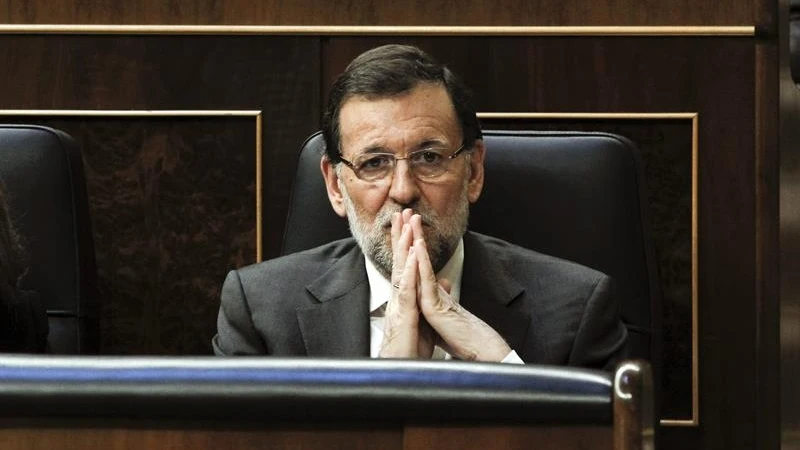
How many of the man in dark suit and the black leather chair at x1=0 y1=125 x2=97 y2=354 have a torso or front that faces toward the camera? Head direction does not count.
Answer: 2

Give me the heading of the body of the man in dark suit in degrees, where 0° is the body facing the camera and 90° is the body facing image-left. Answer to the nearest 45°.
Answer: approximately 0°

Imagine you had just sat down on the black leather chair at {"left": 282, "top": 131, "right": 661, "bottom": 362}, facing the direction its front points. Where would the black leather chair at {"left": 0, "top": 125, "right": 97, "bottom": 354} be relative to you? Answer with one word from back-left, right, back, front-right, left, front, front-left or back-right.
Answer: right

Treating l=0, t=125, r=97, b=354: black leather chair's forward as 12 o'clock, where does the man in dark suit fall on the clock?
The man in dark suit is roughly at 10 o'clock from the black leather chair.

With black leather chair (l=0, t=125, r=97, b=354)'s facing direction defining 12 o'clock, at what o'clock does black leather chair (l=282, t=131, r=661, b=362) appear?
black leather chair (l=282, t=131, r=661, b=362) is roughly at 10 o'clock from black leather chair (l=0, t=125, r=97, b=354).

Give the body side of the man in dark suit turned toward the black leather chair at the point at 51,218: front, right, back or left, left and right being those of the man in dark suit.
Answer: right

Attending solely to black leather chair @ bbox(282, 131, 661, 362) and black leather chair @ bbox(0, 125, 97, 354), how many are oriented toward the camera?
2
